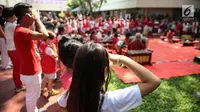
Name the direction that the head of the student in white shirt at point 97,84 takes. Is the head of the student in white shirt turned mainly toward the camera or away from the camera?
away from the camera

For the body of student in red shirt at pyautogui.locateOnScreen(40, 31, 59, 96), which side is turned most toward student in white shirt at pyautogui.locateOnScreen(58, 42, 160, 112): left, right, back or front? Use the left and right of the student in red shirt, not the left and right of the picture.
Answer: right
